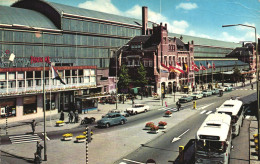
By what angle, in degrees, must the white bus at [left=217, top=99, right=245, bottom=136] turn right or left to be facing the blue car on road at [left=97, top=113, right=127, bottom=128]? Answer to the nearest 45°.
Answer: approximately 45° to its right

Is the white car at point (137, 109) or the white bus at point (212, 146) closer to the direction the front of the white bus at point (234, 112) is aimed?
the white bus

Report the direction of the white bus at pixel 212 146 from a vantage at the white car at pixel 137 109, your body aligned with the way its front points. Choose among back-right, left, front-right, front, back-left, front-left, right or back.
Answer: front-left

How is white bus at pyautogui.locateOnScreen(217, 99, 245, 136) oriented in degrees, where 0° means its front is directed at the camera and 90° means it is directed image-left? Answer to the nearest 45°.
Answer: approximately 45°

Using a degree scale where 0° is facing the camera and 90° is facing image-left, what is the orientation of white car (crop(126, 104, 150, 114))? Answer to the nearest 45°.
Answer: approximately 45°

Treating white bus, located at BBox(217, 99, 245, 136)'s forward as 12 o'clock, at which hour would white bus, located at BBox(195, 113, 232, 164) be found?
white bus, located at BBox(195, 113, 232, 164) is roughly at 11 o'clock from white bus, located at BBox(217, 99, 245, 136).

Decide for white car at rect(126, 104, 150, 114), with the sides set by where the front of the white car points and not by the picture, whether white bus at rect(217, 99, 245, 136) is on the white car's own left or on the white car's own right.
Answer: on the white car's own left

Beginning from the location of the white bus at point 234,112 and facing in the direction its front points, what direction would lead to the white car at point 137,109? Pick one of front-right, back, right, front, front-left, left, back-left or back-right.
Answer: right
